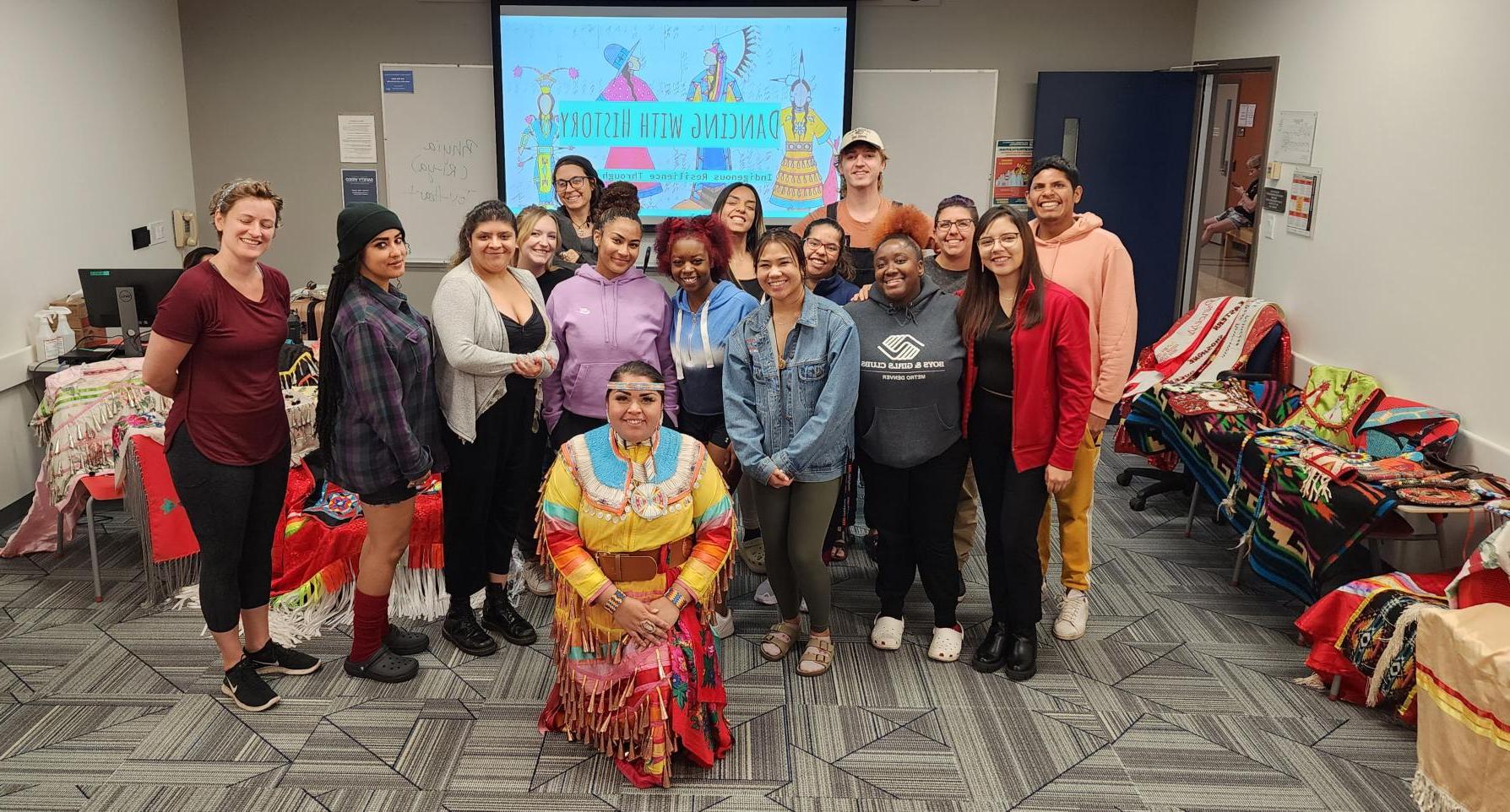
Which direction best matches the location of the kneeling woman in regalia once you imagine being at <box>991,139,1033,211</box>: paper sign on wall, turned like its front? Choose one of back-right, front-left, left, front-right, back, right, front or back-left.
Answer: front

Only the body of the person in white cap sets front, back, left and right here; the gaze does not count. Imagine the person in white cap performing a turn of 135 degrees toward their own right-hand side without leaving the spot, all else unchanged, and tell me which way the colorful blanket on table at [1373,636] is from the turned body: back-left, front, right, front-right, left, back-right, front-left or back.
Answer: back

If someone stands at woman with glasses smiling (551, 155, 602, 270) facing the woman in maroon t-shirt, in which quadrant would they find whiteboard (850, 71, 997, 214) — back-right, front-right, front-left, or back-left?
back-left

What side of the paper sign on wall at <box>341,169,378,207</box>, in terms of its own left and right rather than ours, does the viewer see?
front

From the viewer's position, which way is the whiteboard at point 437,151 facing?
facing the viewer
